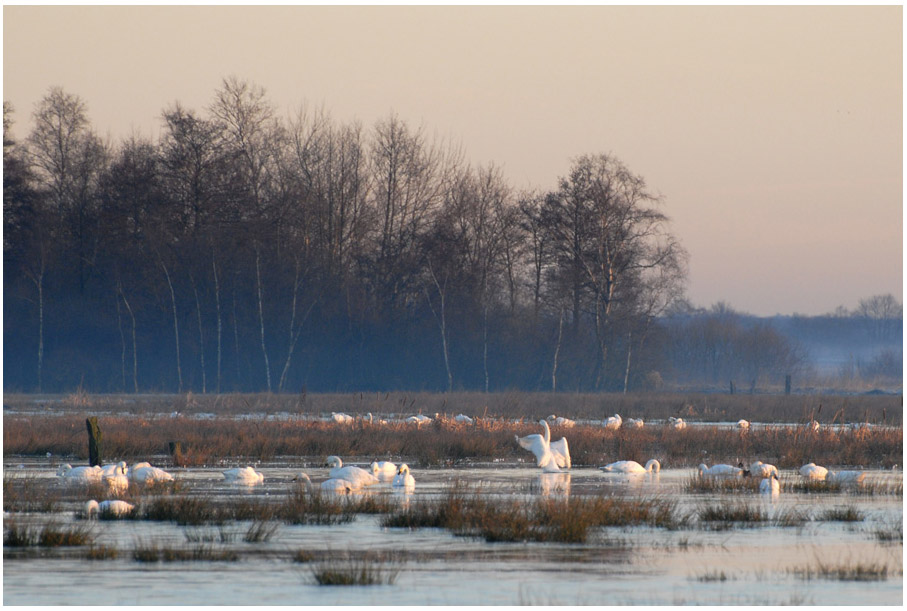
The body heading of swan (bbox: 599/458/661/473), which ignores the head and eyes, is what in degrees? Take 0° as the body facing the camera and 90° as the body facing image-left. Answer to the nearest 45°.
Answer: approximately 270°

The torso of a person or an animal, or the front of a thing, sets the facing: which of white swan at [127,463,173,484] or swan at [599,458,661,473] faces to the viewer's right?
the swan

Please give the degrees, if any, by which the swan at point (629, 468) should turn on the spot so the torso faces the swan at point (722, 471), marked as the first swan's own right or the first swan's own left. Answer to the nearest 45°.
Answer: approximately 45° to the first swan's own right

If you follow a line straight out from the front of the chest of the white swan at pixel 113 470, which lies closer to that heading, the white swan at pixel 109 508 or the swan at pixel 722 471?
the swan

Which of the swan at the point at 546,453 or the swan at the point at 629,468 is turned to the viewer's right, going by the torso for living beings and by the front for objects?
the swan at the point at 629,468

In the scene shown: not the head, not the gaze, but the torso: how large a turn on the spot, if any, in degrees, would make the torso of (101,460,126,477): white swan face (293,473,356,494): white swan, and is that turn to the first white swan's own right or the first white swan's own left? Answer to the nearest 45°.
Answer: approximately 45° to the first white swan's own right

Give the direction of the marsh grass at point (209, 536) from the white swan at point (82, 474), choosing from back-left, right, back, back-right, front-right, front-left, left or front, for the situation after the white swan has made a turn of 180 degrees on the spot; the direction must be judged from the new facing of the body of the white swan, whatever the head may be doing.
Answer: right

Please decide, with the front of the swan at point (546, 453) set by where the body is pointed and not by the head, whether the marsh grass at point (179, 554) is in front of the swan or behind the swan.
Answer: in front

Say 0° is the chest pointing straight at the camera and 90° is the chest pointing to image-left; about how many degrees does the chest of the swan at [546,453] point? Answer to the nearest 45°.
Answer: approximately 45°

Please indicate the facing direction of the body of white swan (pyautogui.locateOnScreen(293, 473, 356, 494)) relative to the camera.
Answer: to the viewer's left

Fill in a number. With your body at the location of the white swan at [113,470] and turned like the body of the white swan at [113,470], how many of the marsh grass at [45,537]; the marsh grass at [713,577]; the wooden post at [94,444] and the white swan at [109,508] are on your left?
1

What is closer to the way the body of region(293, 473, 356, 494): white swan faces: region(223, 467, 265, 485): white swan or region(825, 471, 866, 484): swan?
the white swan
